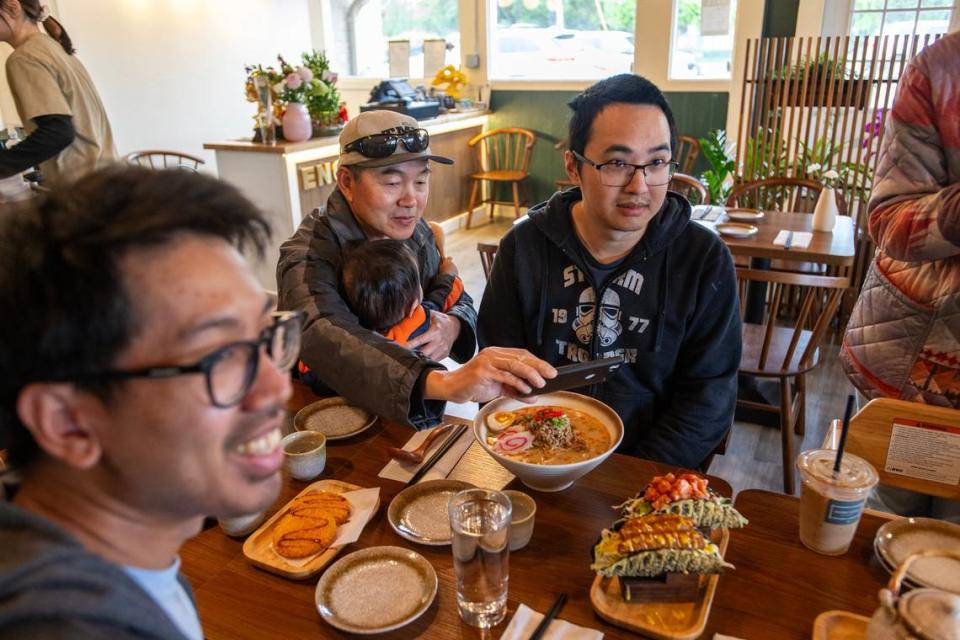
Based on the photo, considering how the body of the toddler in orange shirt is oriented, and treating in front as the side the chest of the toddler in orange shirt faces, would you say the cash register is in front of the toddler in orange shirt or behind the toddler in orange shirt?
in front

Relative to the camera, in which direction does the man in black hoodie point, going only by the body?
toward the camera

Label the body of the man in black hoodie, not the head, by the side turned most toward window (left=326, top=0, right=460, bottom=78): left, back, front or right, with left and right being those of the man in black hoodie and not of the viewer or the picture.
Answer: back

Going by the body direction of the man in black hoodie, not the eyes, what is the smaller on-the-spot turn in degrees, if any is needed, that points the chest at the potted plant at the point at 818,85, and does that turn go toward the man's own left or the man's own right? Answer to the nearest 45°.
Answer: approximately 180°

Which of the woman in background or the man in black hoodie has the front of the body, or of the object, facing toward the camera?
the man in black hoodie

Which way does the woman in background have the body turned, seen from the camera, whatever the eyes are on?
to the viewer's left

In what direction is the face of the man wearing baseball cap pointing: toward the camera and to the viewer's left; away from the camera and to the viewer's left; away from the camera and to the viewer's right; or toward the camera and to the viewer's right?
toward the camera and to the viewer's right

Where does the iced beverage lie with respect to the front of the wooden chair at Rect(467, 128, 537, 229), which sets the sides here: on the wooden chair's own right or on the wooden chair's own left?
on the wooden chair's own left

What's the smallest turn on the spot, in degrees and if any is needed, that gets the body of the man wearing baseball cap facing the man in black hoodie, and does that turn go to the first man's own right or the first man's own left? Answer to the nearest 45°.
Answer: approximately 45° to the first man's own left

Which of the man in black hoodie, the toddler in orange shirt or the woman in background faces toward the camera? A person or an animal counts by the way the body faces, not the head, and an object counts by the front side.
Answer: the man in black hoodie

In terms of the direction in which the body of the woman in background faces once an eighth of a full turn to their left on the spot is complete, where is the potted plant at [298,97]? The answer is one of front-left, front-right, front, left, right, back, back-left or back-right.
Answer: back

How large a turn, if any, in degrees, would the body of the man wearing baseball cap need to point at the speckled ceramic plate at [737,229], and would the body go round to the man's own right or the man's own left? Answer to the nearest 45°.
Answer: approximately 90° to the man's own left

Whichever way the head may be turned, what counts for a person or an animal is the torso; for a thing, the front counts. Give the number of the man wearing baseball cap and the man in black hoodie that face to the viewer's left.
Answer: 0

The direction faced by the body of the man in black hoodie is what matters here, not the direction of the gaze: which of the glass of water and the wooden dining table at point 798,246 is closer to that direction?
the glass of water

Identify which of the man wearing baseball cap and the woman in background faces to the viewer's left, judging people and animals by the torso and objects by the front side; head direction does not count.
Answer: the woman in background

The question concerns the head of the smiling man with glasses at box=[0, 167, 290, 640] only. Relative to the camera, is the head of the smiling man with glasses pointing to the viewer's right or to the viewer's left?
to the viewer's right

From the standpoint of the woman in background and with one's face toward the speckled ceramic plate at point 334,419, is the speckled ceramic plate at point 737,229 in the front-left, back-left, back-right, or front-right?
front-left

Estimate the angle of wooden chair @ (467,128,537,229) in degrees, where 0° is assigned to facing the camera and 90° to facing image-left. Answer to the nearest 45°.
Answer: approximately 45°

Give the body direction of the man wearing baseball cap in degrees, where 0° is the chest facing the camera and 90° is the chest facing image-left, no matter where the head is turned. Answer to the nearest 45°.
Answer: approximately 315°
